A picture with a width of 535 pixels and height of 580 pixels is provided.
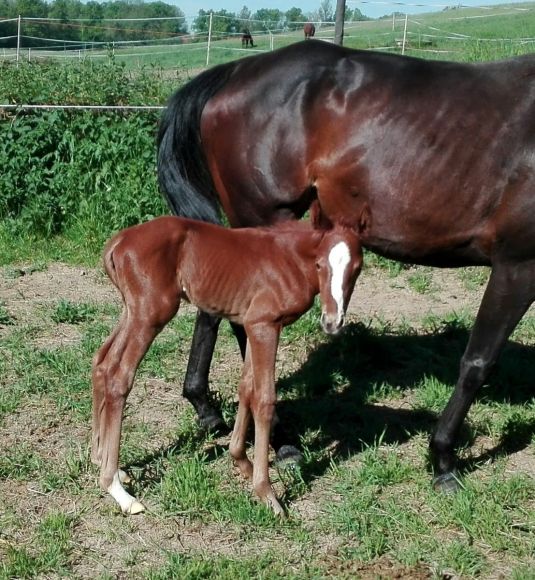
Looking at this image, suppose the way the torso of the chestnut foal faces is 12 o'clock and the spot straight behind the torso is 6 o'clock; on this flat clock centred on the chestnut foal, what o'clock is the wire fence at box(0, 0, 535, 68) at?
The wire fence is roughly at 9 o'clock from the chestnut foal.

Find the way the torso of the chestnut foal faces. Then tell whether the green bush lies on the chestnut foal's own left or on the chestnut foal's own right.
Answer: on the chestnut foal's own left

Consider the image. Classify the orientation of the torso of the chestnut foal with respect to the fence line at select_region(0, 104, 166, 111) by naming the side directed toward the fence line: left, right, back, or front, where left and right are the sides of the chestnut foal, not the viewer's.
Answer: left

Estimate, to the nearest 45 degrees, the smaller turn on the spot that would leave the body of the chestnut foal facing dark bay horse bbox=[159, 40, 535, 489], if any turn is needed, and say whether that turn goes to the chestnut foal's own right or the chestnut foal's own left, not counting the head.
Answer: approximately 45° to the chestnut foal's own left

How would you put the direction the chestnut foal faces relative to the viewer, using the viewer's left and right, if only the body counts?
facing to the right of the viewer

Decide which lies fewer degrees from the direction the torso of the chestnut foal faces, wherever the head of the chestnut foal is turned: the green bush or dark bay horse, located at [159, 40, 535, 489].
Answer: the dark bay horse

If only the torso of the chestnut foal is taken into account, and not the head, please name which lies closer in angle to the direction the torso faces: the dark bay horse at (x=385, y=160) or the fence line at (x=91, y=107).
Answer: the dark bay horse
